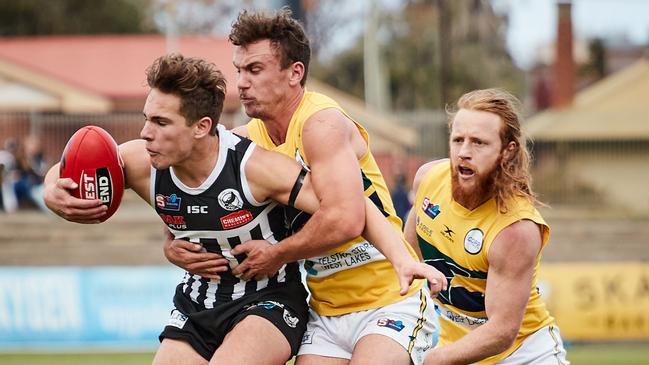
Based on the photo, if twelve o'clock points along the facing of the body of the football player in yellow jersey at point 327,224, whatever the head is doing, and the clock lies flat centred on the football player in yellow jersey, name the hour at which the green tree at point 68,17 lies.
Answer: The green tree is roughly at 4 o'clock from the football player in yellow jersey.

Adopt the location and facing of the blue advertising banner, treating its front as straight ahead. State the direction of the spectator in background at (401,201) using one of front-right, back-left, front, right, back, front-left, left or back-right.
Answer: left

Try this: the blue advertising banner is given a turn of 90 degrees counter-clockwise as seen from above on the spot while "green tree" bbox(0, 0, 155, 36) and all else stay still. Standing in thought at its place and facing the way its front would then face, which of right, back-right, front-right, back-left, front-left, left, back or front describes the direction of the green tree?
left

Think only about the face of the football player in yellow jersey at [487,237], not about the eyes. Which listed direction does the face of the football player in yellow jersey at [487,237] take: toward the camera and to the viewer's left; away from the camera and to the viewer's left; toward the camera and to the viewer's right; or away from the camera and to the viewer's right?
toward the camera and to the viewer's left

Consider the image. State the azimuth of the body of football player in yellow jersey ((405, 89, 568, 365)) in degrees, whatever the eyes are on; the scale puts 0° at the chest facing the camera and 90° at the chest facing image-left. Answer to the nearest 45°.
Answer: approximately 45°

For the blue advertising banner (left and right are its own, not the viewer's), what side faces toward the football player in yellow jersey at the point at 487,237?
front

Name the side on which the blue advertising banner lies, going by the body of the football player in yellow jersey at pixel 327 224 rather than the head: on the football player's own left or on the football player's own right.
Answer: on the football player's own right

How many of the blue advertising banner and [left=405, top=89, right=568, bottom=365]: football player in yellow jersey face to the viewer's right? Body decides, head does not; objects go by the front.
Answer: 0

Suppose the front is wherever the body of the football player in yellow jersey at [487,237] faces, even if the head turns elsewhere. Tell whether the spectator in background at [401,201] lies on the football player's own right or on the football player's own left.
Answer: on the football player's own right

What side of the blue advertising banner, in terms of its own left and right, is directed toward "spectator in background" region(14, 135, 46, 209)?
back
